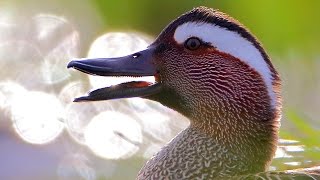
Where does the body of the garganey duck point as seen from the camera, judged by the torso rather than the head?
to the viewer's left
